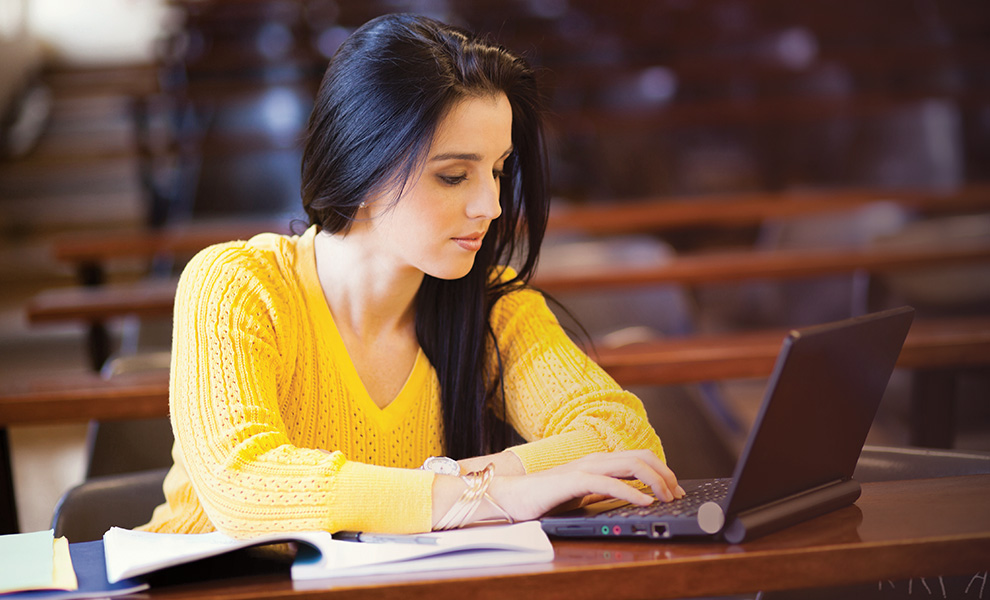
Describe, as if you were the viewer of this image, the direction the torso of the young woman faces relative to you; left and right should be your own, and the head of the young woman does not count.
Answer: facing the viewer and to the right of the viewer

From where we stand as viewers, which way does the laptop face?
facing away from the viewer and to the left of the viewer

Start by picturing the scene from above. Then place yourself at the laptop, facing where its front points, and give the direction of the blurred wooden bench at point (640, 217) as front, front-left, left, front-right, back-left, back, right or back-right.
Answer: front-right

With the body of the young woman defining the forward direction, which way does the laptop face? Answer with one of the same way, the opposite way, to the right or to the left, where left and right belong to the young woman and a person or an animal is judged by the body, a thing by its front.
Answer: the opposite way

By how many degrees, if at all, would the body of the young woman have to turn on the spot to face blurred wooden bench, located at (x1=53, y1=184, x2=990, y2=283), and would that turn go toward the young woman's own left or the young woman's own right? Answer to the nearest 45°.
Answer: approximately 135° to the young woman's own left

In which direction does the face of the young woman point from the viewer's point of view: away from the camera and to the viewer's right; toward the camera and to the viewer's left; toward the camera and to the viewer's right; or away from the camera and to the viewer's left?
toward the camera and to the viewer's right
